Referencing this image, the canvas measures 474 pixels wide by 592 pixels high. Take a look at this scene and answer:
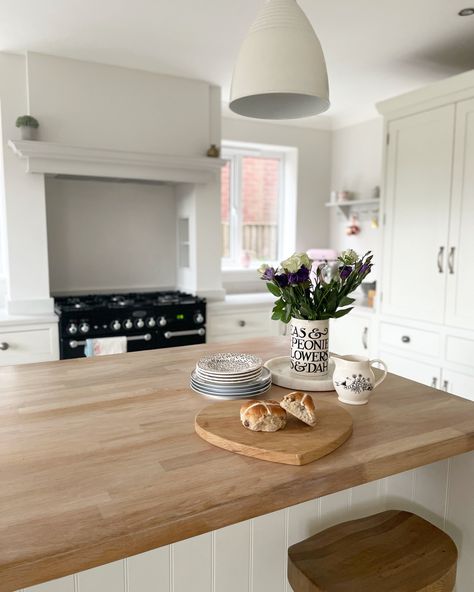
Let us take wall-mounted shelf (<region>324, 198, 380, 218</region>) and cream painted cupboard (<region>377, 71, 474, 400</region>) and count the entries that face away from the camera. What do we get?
0

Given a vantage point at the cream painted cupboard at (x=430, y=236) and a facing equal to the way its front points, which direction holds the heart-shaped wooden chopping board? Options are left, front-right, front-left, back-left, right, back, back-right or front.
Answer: front-left

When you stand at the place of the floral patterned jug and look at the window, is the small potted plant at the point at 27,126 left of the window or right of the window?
left

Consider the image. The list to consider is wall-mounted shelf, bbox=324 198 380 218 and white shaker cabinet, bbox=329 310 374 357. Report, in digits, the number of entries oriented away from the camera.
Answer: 0

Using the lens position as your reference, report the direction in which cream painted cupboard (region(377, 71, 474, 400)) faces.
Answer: facing the viewer and to the left of the viewer

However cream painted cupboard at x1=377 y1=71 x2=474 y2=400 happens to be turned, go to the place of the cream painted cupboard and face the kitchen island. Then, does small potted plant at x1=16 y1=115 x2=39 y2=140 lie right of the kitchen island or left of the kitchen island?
right

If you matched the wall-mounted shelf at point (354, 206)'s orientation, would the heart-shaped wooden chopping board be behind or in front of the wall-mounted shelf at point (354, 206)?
in front

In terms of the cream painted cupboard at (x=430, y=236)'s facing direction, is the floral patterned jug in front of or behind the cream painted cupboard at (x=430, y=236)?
in front

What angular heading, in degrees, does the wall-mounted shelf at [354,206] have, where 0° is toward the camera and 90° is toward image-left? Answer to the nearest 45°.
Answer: approximately 45°

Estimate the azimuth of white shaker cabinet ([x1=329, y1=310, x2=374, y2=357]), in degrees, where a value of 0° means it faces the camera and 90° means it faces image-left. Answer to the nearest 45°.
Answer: approximately 45°
